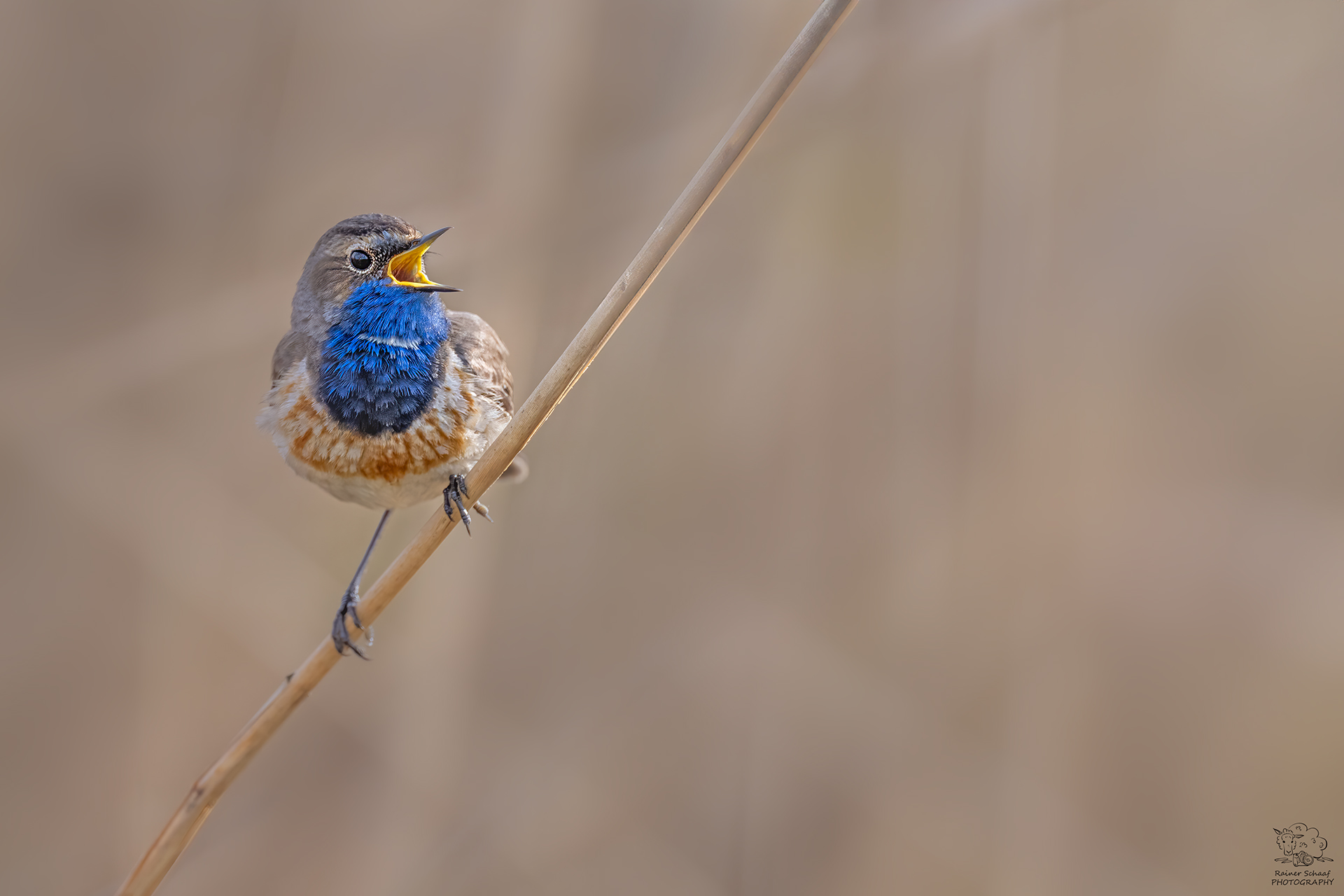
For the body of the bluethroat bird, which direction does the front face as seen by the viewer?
toward the camera
